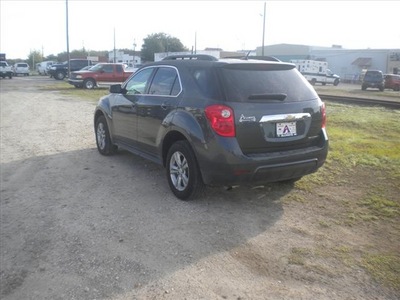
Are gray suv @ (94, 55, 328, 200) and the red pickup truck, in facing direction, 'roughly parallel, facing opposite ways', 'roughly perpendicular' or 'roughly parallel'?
roughly perpendicular

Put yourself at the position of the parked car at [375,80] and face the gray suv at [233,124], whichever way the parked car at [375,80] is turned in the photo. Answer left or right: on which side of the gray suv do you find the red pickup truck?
right

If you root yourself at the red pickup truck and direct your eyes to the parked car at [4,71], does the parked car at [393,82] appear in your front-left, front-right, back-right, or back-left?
back-right

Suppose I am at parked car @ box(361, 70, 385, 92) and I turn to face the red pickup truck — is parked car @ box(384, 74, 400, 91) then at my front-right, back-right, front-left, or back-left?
back-right

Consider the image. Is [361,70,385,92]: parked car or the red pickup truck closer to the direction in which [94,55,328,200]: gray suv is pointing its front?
the red pickup truck

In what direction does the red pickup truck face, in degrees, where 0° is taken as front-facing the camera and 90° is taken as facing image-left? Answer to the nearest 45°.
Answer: approximately 45°

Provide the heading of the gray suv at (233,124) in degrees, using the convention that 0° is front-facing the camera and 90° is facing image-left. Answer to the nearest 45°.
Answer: approximately 135°
